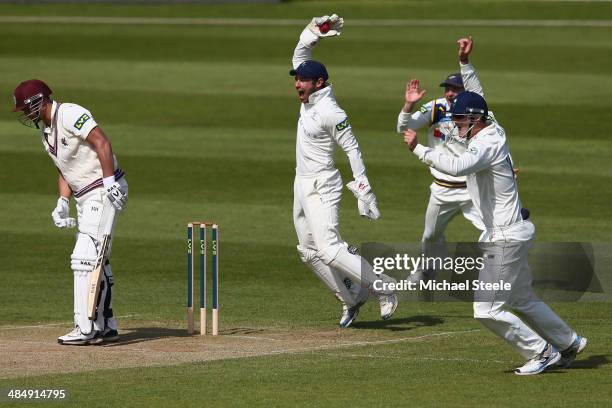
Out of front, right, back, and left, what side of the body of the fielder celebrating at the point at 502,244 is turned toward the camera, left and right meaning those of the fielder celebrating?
left

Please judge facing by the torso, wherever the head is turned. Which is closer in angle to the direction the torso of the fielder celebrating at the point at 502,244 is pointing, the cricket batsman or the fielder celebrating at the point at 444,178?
the cricket batsman

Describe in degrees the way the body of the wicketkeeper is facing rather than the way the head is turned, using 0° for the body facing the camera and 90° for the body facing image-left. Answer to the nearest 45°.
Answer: approximately 45°

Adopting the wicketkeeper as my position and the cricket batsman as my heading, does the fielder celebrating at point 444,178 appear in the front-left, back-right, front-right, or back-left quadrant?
back-right

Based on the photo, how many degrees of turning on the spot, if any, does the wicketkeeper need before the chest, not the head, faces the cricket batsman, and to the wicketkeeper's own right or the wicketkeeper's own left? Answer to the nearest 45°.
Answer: approximately 45° to the wicketkeeper's own right
